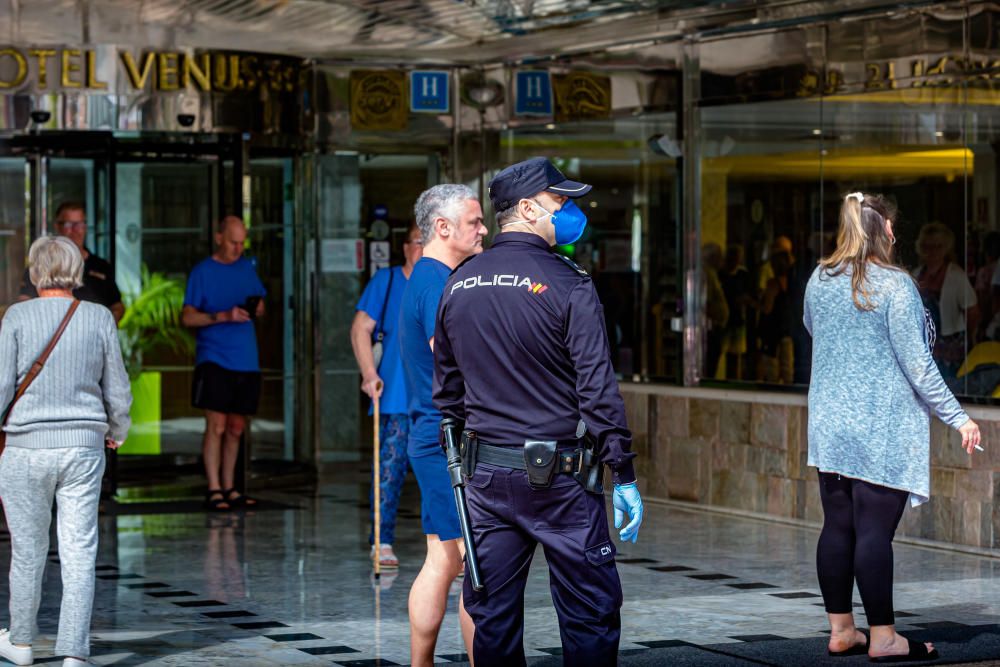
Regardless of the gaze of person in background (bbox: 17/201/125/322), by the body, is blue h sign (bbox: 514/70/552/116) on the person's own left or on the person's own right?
on the person's own left

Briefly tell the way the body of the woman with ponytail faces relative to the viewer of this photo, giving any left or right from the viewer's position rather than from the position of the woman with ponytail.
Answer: facing away from the viewer and to the right of the viewer

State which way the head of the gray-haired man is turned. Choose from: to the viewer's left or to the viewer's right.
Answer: to the viewer's right

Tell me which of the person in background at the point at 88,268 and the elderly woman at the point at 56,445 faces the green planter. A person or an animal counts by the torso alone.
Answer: the elderly woman

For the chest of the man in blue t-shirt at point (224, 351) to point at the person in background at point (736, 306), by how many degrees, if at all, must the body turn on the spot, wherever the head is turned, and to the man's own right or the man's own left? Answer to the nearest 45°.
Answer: approximately 45° to the man's own left

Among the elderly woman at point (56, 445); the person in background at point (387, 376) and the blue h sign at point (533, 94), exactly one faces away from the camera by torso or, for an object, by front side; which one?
the elderly woman

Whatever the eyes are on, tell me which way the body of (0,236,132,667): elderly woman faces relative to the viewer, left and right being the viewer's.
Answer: facing away from the viewer

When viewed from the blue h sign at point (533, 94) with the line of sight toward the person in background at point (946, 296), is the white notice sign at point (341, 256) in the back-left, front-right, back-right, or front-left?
back-right

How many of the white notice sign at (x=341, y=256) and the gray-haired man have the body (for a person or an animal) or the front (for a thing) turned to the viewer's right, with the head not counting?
1
